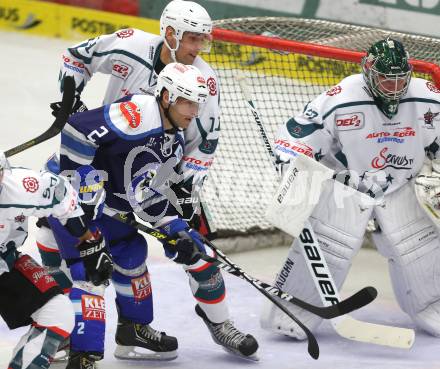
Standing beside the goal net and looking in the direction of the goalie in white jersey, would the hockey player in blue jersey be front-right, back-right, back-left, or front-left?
front-right

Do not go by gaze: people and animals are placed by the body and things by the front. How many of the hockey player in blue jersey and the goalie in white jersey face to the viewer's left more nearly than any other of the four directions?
0

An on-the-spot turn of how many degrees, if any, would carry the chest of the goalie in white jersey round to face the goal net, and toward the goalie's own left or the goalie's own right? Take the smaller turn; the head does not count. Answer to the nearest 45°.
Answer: approximately 135° to the goalie's own right

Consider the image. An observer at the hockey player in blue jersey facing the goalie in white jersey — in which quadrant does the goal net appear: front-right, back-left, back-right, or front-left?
front-left

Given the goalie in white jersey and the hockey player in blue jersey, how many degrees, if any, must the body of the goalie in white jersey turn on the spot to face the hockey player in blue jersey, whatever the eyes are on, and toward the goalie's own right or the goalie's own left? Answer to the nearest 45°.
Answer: approximately 45° to the goalie's own right

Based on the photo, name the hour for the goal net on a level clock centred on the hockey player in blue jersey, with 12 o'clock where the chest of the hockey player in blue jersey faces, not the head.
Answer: The goal net is roughly at 8 o'clock from the hockey player in blue jersey.

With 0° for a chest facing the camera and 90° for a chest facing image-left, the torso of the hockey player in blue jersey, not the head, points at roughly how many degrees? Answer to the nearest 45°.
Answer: approximately 315°

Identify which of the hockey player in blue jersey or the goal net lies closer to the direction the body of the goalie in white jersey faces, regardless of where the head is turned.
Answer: the hockey player in blue jersey

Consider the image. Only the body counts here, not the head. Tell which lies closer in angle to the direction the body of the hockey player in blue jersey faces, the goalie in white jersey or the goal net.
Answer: the goalie in white jersey

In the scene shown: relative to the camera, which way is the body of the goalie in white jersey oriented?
toward the camera
